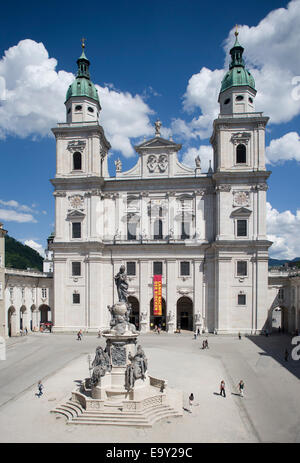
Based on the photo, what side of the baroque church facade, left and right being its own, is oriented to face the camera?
front

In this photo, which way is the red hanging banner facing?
toward the camera
